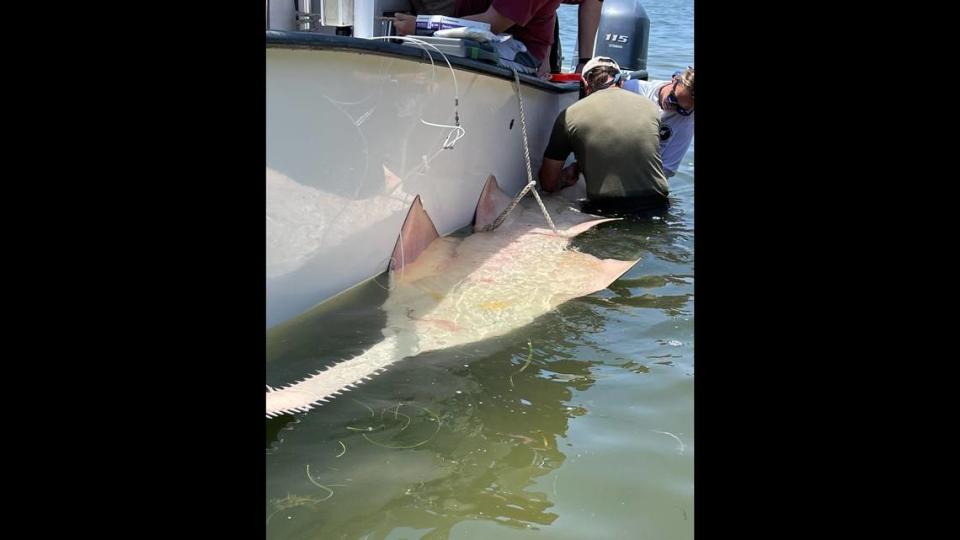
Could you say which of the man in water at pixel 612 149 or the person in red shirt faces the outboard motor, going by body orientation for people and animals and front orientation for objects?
the man in water

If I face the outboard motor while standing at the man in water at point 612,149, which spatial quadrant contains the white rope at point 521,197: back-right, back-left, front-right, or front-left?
back-left

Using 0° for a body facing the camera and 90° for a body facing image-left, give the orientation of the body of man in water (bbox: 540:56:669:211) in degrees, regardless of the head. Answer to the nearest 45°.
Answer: approximately 180°

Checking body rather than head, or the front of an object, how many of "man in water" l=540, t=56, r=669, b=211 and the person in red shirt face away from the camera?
1
